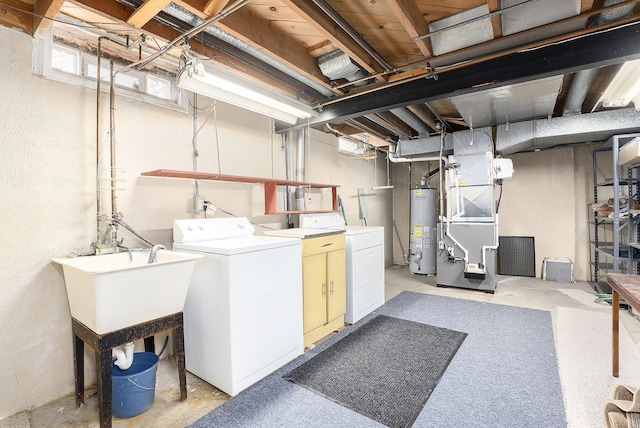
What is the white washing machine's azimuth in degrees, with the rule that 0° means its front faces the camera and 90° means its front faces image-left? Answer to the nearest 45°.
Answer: approximately 315°

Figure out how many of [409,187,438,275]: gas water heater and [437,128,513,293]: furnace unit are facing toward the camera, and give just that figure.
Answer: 2

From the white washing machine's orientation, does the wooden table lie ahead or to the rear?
ahead

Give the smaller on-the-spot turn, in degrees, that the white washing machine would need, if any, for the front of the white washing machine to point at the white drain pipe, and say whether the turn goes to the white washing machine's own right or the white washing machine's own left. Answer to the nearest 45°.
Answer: approximately 135° to the white washing machine's own right

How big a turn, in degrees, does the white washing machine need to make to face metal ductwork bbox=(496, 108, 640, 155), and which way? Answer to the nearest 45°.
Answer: approximately 45° to its left

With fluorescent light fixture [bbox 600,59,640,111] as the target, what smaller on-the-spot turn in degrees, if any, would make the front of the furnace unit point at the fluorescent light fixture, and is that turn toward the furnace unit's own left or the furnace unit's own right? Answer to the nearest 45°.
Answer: approximately 45° to the furnace unit's own left

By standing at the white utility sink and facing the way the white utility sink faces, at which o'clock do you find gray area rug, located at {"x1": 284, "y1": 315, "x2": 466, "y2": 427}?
The gray area rug is roughly at 11 o'clock from the white utility sink.

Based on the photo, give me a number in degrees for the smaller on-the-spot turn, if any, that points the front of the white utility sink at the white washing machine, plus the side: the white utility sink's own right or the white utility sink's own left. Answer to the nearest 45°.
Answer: approximately 45° to the white utility sink's own left

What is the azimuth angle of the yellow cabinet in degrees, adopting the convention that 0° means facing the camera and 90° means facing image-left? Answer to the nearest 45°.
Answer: approximately 315°

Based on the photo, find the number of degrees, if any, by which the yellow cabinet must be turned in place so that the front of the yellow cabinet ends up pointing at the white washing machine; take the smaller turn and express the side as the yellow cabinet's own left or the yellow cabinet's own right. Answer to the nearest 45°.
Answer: approximately 90° to the yellow cabinet's own right

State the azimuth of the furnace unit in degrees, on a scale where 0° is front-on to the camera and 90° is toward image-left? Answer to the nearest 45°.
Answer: approximately 0°
